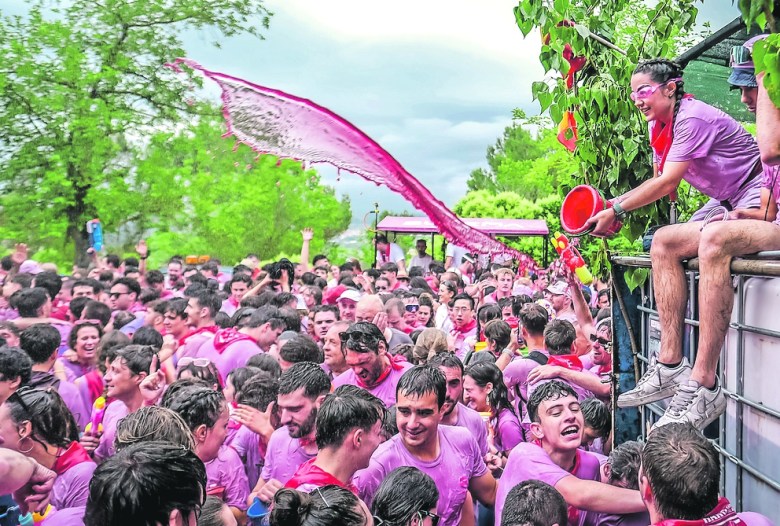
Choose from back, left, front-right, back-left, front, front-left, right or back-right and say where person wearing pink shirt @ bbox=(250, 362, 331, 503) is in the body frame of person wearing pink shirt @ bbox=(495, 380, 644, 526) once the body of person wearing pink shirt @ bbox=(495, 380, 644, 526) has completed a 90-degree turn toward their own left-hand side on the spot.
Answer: back-left

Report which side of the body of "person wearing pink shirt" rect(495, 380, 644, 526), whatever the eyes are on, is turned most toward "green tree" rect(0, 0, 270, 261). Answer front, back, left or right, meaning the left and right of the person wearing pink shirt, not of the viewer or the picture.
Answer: back

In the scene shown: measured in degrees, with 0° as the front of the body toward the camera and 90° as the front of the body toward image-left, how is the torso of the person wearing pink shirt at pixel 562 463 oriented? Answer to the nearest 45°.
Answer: approximately 315°

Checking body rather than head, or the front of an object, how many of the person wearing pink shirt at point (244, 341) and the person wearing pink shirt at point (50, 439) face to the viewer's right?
1

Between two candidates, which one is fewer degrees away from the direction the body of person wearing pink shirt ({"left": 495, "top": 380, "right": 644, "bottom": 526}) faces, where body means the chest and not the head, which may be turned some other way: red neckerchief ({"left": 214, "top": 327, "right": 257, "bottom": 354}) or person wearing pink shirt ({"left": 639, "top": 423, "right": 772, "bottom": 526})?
the person wearing pink shirt
